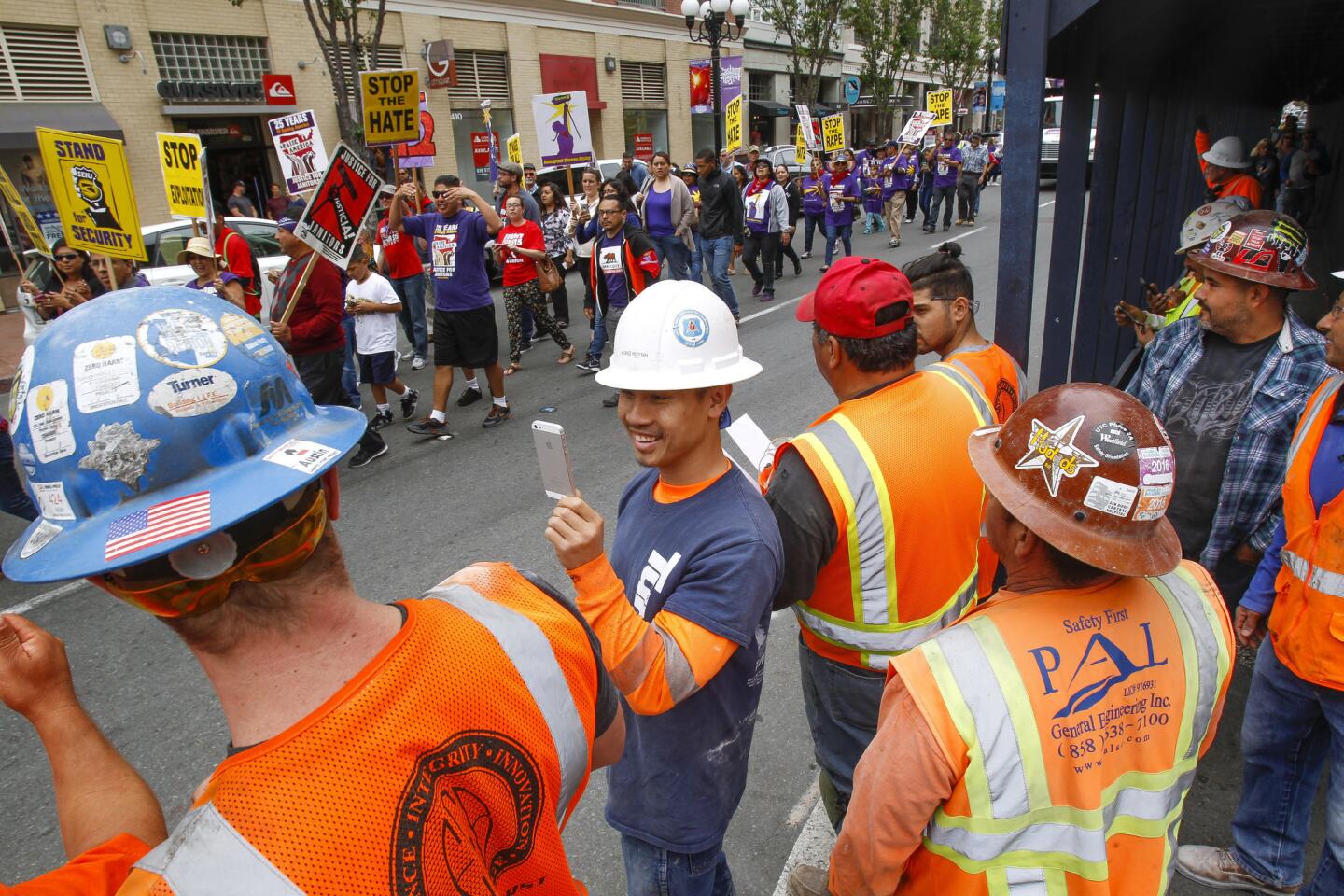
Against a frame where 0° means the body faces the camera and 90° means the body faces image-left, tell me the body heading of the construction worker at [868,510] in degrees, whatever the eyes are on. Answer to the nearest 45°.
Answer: approximately 135°

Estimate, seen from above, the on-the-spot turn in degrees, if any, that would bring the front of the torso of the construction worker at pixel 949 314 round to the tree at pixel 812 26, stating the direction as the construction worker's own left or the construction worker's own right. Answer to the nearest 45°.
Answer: approximately 45° to the construction worker's own right

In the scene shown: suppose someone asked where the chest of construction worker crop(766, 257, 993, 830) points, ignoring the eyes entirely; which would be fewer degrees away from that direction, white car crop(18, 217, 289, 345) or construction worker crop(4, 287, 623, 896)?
the white car

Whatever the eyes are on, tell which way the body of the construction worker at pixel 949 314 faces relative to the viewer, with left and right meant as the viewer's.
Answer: facing away from the viewer and to the left of the viewer

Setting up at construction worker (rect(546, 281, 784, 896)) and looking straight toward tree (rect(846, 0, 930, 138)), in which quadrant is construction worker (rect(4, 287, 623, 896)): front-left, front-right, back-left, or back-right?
back-left

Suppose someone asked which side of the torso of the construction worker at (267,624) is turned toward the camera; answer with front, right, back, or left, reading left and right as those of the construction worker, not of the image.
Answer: back

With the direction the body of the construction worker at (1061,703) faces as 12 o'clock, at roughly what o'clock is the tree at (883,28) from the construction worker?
The tree is roughly at 1 o'clock from the construction worker.

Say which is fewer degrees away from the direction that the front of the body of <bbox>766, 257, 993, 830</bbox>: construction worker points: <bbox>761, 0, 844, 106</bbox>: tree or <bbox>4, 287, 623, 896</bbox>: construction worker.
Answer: the tree
